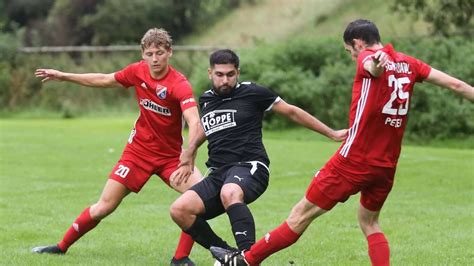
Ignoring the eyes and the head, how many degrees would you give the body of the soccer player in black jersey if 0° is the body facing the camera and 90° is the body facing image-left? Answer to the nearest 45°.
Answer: approximately 45°

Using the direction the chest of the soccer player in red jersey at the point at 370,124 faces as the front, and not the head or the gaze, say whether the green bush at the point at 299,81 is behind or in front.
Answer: in front

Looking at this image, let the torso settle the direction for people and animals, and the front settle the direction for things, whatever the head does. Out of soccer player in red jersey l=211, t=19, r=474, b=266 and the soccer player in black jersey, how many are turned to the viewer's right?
0

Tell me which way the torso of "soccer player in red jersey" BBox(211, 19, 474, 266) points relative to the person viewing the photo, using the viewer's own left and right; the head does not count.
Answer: facing away from the viewer and to the left of the viewer

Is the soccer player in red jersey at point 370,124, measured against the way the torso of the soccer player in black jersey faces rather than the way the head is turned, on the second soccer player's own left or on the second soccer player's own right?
on the second soccer player's own left

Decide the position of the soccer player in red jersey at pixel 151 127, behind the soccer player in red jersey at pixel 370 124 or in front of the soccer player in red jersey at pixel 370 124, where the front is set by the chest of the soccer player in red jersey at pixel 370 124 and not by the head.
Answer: in front
